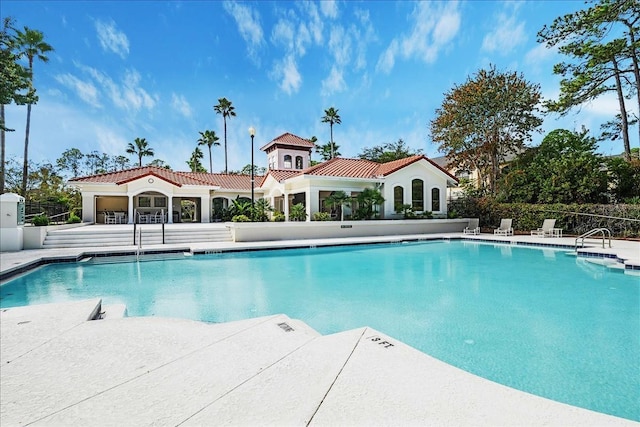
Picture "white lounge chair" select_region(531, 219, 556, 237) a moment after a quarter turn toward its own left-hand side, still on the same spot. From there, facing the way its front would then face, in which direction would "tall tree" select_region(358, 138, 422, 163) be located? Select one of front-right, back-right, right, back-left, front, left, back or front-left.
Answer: back

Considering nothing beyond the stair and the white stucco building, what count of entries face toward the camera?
2

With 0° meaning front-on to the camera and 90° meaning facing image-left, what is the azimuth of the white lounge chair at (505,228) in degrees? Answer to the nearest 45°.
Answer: approximately 45°

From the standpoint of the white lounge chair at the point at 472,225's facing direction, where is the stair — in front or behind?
in front

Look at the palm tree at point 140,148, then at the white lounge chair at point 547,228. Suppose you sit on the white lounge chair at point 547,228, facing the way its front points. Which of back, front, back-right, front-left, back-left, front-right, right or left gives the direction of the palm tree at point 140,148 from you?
front-right

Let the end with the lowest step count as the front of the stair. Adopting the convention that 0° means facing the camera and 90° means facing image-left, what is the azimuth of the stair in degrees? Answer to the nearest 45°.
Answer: approximately 0°

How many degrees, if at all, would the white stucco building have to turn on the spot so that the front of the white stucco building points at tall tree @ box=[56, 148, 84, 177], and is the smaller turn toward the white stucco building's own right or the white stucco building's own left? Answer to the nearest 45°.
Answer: approximately 135° to the white stucco building's own right

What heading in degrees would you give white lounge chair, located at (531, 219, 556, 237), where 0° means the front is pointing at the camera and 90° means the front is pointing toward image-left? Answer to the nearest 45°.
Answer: approximately 45°
